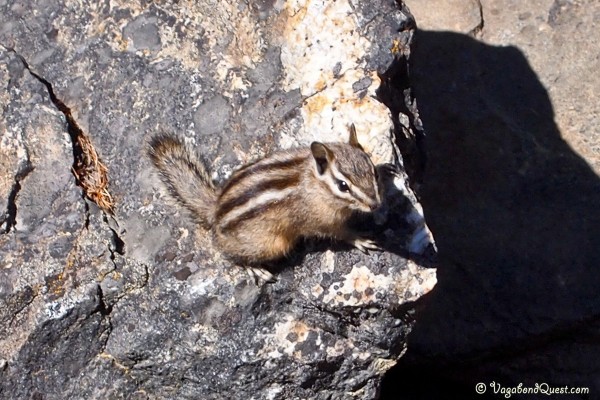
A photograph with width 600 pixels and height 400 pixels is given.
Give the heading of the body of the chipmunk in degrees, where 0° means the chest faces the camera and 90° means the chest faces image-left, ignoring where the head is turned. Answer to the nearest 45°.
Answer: approximately 270°
